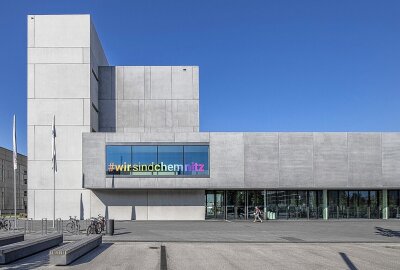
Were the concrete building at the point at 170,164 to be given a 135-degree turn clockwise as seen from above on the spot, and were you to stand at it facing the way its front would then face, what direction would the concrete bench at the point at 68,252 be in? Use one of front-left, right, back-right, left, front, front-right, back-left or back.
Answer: back-left

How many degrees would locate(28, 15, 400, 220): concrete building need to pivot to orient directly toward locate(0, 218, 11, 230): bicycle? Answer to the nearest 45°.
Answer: approximately 45° to its right

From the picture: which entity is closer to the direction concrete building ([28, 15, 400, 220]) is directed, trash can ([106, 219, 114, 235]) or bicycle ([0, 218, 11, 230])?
the trash can

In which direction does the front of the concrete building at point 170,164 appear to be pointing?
toward the camera

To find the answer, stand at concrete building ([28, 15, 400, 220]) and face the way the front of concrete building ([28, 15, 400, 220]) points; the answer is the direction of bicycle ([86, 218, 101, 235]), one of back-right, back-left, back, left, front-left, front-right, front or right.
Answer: front

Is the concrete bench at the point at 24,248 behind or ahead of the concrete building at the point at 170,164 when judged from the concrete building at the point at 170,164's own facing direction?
ahead
